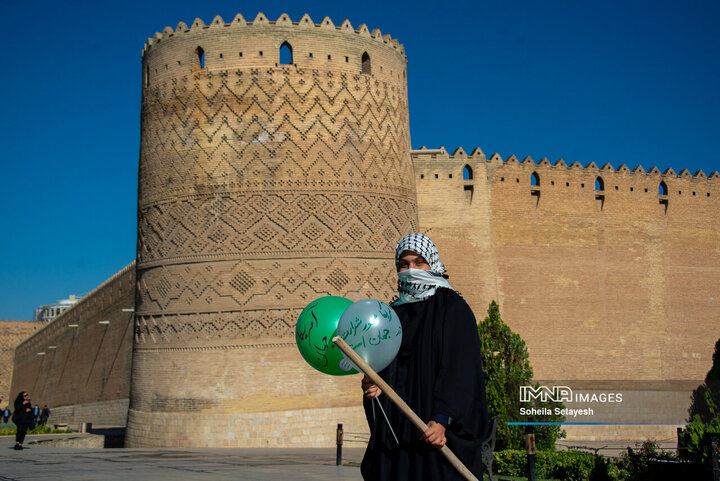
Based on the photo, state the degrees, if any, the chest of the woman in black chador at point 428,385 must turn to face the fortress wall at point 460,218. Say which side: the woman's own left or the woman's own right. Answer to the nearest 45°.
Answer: approximately 135° to the woman's own right

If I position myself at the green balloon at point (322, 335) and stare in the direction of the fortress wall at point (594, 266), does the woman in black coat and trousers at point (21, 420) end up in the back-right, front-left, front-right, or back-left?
front-left

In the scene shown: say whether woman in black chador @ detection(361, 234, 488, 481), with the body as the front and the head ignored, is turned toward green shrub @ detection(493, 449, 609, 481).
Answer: no

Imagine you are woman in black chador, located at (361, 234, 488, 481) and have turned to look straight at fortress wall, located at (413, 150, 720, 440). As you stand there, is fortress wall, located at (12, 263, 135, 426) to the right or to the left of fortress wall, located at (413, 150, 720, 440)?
left

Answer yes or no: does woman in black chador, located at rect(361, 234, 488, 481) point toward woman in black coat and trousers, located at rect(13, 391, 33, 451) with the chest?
no

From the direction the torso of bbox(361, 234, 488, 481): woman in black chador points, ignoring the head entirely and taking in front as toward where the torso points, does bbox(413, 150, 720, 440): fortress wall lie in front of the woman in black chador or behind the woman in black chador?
behind

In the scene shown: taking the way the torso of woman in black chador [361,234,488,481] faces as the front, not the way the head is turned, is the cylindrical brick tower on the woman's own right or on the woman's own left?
on the woman's own right

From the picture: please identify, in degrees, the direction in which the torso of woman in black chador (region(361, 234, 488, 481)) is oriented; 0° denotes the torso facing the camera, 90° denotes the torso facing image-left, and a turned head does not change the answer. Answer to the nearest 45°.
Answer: approximately 45°

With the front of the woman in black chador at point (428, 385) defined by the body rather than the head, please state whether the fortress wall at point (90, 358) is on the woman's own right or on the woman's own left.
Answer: on the woman's own right
